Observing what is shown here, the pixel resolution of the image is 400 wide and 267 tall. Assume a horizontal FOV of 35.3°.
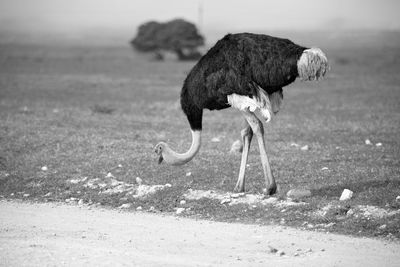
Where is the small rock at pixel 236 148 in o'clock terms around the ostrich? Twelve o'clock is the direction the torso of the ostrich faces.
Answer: The small rock is roughly at 3 o'clock from the ostrich.

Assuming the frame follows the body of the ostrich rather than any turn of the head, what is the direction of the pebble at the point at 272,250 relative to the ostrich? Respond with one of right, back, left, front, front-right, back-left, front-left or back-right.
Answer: left

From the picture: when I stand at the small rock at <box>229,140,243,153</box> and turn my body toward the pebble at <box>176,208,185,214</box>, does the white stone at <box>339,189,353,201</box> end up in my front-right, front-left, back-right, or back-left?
front-left

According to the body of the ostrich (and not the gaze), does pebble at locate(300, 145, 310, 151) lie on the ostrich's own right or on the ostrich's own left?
on the ostrich's own right

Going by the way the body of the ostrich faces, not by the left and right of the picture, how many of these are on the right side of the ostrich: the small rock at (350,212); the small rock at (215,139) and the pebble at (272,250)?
1

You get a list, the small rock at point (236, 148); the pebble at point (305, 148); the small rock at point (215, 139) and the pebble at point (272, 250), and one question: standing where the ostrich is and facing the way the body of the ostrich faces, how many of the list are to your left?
1

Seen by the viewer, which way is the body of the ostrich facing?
to the viewer's left

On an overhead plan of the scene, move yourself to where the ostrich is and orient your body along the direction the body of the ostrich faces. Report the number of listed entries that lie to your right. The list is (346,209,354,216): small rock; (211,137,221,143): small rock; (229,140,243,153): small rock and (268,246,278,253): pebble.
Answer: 2

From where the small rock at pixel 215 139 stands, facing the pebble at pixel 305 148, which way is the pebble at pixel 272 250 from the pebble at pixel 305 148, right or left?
right

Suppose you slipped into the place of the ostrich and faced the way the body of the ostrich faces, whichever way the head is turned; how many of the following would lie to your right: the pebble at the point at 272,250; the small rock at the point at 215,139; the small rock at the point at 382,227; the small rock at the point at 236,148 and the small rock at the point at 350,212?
2
